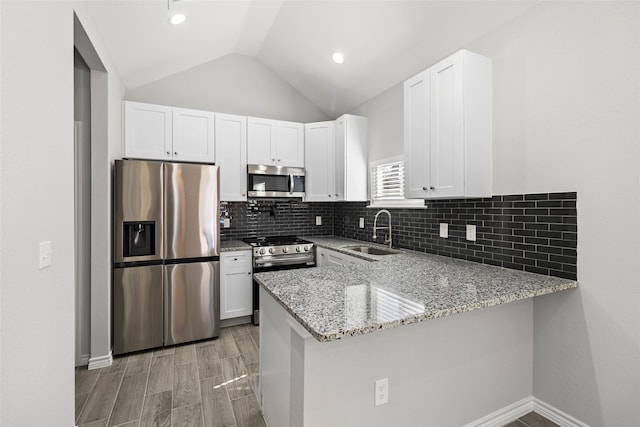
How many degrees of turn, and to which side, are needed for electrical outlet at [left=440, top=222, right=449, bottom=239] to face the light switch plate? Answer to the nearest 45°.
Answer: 0° — it already faces it

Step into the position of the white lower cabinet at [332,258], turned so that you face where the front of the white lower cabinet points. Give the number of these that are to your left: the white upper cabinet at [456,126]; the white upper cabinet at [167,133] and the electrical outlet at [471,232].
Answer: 2

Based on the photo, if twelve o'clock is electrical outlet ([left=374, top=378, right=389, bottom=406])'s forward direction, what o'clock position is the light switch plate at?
The light switch plate is roughly at 4 o'clock from the electrical outlet.

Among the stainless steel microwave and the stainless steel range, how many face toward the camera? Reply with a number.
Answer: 2

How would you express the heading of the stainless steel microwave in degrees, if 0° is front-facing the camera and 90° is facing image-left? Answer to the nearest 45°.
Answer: approximately 0°

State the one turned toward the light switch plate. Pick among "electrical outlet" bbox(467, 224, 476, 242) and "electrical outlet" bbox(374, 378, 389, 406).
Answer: "electrical outlet" bbox(467, 224, 476, 242)

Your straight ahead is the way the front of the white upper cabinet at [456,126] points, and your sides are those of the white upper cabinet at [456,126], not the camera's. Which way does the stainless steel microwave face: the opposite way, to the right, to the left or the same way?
to the left

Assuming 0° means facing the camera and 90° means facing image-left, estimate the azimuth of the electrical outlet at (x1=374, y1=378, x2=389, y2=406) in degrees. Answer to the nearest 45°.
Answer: approximately 315°

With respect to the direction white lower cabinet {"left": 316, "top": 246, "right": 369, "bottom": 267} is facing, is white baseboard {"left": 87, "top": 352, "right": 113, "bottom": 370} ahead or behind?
ahead

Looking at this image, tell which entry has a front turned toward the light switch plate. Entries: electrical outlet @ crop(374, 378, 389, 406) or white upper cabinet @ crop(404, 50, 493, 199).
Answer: the white upper cabinet

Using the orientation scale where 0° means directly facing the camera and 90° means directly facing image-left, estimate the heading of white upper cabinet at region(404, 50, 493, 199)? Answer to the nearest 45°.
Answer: approximately 45°

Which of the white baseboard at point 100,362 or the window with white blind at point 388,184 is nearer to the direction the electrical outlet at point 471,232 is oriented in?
the white baseboard
